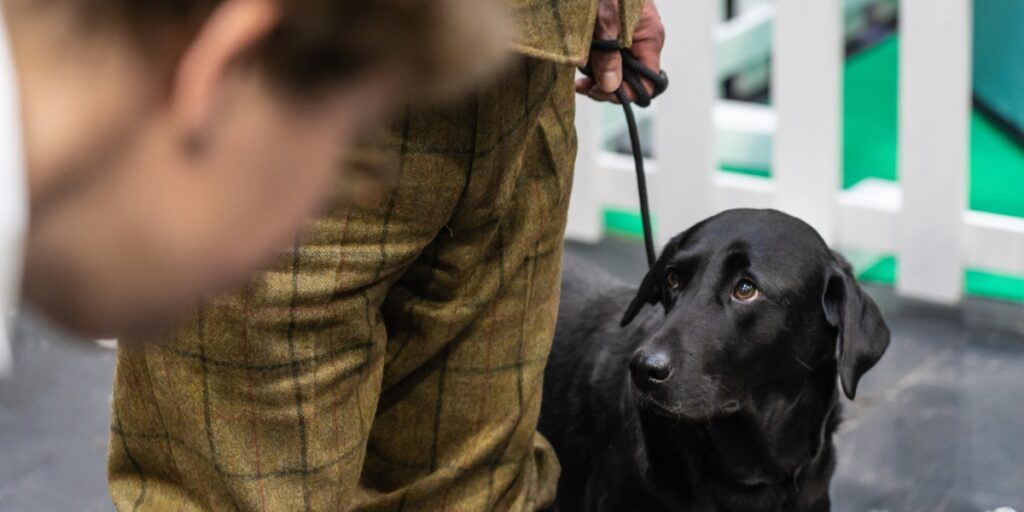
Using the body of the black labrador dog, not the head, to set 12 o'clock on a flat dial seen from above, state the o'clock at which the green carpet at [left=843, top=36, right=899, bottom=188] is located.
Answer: The green carpet is roughly at 8 o'clock from the black labrador dog.

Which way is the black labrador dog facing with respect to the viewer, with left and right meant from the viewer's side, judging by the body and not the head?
facing the viewer and to the right of the viewer

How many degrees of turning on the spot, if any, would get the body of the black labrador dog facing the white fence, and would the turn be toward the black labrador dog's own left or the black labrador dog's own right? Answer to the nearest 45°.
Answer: approximately 135° to the black labrador dog's own left
